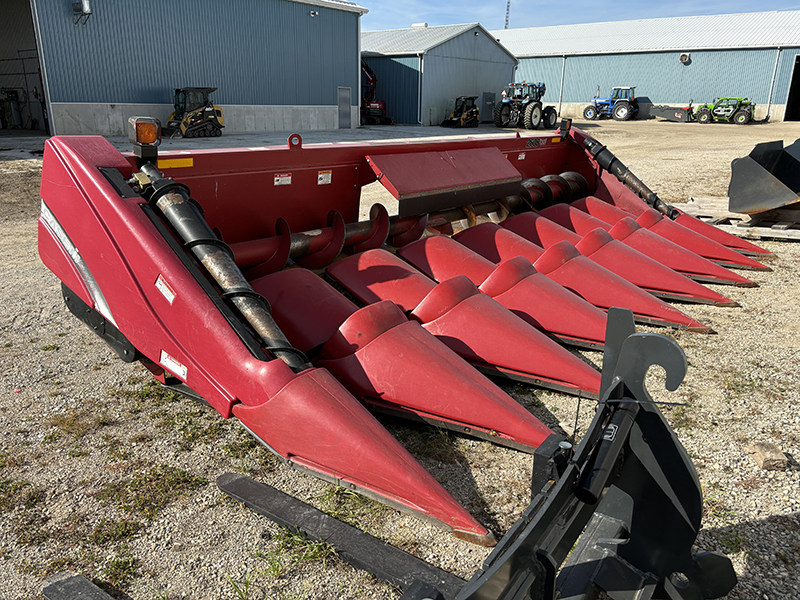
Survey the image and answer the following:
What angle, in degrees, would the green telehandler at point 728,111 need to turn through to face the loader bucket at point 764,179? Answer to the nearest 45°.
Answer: approximately 90° to its left

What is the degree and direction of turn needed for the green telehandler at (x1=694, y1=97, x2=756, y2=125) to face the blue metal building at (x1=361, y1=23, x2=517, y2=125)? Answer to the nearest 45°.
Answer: approximately 45° to its left

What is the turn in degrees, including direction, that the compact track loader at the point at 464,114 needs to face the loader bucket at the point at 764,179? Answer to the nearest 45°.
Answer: approximately 45° to its left

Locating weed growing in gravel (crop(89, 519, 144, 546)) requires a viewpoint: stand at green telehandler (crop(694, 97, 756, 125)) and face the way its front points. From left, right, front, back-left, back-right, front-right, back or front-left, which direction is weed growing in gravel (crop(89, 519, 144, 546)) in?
left

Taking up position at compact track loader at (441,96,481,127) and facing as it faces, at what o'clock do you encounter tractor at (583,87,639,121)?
tractor at (583,87,639,121) is roughly at 6 o'clock from compact track loader at (441,96,481,127).

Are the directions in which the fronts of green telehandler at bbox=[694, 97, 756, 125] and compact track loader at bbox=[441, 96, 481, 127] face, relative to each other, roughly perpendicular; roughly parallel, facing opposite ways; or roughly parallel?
roughly perpendicular

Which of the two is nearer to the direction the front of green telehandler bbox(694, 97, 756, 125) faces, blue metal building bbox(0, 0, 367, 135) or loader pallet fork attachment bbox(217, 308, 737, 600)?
the blue metal building

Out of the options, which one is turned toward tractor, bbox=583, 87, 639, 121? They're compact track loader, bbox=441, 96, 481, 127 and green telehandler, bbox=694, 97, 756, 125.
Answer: green telehandler, bbox=694, 97, 756, 125

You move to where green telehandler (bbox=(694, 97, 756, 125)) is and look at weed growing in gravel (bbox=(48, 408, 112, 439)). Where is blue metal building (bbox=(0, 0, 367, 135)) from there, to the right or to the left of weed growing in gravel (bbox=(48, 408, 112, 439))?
right

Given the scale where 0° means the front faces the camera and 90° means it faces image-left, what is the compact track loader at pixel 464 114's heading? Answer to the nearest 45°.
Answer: approximately 45°

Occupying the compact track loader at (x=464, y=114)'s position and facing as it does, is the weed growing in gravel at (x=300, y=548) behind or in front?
in front

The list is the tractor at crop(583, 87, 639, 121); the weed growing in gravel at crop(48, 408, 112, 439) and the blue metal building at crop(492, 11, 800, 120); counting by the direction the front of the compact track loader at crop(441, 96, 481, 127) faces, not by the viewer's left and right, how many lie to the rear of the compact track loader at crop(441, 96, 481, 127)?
2

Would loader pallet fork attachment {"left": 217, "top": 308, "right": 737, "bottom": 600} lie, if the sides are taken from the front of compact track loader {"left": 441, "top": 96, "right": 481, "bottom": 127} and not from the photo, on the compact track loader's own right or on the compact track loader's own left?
on the compact track loader's own left

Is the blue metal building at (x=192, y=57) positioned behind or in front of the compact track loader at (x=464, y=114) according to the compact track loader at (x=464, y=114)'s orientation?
in front

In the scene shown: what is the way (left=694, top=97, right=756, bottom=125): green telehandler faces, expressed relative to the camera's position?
facing to the left of the viewer

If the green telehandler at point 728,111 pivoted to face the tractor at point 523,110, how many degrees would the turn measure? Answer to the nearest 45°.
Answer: approximately 45° to its left

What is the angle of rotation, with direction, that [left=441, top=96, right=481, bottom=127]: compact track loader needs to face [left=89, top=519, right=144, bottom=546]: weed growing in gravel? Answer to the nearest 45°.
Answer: approximately 45° to its left

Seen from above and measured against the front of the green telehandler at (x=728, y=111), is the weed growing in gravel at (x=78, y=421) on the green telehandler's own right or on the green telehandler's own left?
on the green telehandler's own left

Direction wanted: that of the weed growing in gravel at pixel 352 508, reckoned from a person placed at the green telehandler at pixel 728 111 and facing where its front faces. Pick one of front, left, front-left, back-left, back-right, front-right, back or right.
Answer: left
